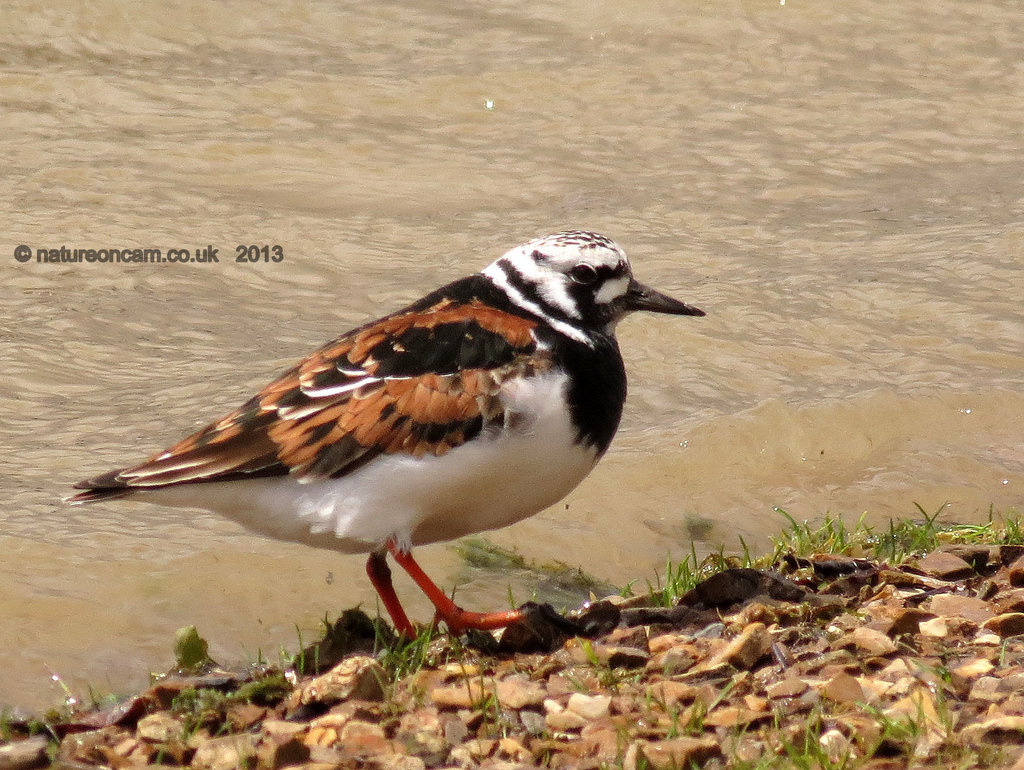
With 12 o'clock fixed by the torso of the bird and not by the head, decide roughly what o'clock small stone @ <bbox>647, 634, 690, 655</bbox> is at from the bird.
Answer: The small stone is roughly at 1 o'clock from the bird.

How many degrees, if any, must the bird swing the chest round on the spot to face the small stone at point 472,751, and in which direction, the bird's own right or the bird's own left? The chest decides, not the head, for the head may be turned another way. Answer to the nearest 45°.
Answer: approximately 90° to the bird's own right

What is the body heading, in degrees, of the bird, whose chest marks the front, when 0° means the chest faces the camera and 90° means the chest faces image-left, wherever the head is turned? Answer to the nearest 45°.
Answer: approximately 270°

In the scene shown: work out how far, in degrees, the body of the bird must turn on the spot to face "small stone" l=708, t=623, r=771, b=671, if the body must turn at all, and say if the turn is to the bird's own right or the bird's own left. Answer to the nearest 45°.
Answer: approximately 45° to the bird's own right

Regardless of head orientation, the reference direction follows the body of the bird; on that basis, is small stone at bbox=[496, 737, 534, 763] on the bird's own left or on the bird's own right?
on the bird's own right

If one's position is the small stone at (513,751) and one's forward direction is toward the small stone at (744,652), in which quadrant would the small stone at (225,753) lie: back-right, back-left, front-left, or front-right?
back-left

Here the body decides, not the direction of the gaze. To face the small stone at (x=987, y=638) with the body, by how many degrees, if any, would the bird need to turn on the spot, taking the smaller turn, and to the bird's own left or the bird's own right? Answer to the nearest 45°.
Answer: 0° — it already faces it

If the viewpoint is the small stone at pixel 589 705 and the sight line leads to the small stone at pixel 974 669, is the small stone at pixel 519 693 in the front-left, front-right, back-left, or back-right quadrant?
back-left

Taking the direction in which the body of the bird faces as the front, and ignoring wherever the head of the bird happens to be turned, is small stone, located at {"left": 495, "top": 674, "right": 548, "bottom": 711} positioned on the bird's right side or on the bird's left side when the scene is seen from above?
on the bird's right side
